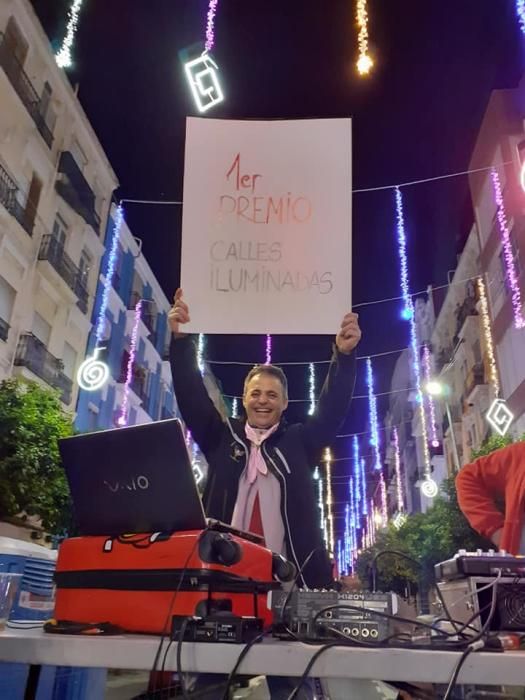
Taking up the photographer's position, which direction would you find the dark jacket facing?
facing the viewer

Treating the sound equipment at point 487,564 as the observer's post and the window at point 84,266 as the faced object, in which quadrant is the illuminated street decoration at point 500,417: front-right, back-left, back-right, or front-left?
front-right

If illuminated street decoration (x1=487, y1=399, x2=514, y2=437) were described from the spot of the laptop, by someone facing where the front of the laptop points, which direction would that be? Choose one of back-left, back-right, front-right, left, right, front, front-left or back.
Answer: front

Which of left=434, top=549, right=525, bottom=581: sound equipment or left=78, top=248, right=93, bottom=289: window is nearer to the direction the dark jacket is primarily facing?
the sound equipment

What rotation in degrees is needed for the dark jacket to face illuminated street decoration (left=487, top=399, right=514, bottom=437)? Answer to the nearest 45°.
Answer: approximately 135° to its left

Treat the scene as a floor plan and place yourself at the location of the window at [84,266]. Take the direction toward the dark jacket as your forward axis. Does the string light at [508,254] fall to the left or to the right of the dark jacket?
left
